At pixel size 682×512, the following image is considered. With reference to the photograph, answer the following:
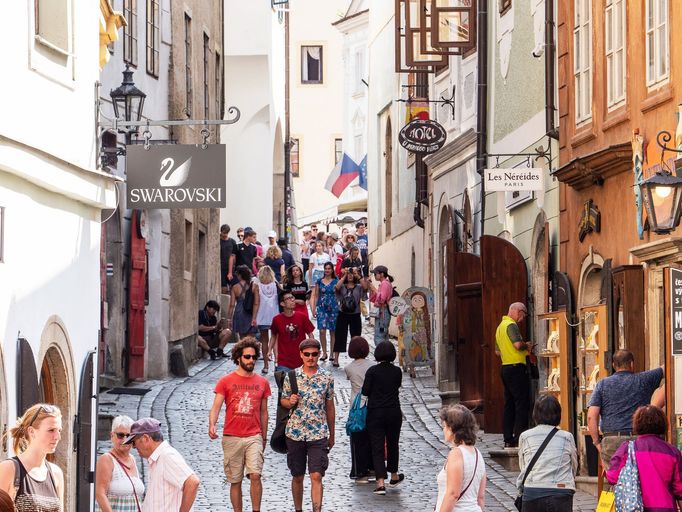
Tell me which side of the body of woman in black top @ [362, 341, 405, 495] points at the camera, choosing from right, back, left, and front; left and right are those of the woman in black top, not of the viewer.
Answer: back

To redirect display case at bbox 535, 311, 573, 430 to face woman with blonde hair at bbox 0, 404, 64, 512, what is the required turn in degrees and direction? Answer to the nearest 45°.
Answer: approximately 45° to its left

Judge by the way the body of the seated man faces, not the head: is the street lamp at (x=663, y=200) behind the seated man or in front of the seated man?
in front

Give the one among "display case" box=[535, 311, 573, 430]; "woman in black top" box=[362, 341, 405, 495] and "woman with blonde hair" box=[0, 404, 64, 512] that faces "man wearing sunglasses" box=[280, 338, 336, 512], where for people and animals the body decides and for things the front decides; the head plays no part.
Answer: the display case

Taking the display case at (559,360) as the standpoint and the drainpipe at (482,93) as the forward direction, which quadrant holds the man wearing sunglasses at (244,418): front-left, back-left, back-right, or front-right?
back-left

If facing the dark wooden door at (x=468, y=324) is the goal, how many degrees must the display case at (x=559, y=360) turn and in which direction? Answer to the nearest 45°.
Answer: approximately 135° to its right

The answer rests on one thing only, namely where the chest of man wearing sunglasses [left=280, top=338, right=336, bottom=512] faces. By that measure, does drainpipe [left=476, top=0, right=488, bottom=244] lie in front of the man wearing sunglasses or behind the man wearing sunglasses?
behind

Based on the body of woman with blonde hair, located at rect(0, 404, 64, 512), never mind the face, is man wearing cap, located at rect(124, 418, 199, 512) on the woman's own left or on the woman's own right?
on the woman's own left

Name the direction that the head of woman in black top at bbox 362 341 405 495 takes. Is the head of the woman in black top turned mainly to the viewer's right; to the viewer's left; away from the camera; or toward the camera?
away from the camera
